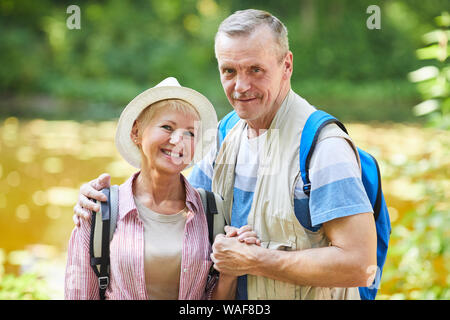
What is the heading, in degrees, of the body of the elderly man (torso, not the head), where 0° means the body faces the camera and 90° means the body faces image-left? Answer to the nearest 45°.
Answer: approximately 45°

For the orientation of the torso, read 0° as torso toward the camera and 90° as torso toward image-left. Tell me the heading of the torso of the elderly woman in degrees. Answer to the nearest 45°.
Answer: approximately 0°
